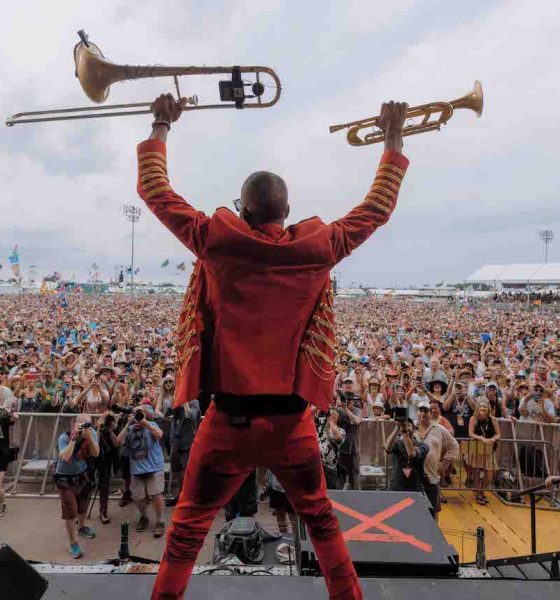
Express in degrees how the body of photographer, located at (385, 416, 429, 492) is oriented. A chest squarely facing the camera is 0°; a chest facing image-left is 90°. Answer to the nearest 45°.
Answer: approximately 0°

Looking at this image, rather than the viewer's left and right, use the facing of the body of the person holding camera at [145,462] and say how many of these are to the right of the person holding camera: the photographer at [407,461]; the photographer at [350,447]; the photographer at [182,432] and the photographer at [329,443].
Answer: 0

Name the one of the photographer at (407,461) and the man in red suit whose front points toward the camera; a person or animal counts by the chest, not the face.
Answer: the photographer

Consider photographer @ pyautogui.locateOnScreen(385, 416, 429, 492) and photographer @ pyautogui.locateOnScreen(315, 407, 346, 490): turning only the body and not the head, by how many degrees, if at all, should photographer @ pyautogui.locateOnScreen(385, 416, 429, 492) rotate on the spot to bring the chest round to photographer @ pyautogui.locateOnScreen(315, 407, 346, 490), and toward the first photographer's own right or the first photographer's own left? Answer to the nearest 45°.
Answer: approximately 90° to the first photographer's own right

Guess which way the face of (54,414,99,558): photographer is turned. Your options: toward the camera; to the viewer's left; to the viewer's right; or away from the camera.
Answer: toward the camera

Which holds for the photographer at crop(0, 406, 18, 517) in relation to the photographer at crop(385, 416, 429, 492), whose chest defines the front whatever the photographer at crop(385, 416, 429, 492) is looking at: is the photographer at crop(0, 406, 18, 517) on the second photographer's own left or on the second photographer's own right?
on the second photographer's own right

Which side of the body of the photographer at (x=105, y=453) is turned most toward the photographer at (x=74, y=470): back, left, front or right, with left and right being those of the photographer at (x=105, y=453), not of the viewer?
right

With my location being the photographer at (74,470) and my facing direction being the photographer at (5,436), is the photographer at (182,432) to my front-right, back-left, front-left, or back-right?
back-right

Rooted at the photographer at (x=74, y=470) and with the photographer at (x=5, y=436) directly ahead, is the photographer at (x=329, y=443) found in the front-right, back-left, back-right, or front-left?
back-right

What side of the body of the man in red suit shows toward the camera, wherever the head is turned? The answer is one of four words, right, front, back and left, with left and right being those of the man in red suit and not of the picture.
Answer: back

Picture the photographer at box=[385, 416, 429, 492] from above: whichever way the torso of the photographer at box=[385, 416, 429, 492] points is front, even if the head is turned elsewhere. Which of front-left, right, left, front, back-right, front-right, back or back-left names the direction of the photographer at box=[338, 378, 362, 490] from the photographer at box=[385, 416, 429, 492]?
back-right

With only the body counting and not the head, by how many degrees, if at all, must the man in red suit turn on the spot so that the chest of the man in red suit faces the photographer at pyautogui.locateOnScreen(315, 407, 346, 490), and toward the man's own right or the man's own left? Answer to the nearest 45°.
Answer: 0° — they already face them

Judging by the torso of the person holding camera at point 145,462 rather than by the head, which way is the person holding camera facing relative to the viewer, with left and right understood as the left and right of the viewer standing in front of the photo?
facing the viewer

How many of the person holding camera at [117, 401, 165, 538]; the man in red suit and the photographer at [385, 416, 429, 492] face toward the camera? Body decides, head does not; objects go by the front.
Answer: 2

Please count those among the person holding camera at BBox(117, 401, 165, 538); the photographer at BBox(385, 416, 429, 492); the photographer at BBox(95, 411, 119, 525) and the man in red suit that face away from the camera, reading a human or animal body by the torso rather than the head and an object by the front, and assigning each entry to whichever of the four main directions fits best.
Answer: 1
